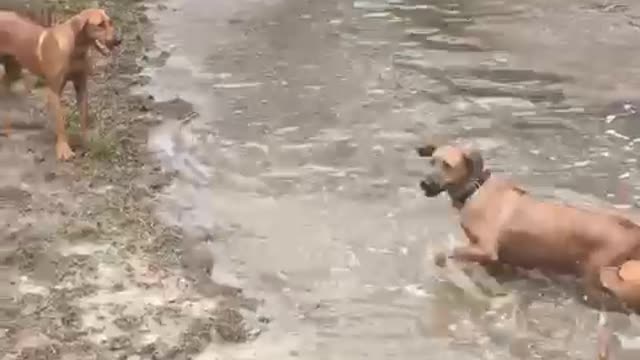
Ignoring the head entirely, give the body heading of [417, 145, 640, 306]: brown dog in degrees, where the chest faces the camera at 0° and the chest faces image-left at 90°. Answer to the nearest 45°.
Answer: approximately 90°
